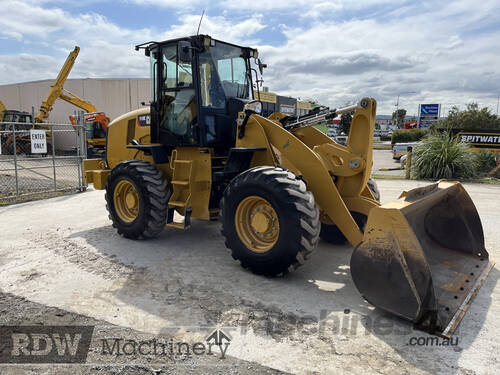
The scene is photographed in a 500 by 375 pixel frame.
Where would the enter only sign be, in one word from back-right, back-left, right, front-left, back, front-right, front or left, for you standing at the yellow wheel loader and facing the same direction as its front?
back

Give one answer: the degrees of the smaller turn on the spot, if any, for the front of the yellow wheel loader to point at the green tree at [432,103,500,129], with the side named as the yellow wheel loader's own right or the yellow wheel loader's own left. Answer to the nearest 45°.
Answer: approximately 90° to the yellow wheel loader's own left

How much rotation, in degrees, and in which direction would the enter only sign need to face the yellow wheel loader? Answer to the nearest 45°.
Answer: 0° — it already faces it

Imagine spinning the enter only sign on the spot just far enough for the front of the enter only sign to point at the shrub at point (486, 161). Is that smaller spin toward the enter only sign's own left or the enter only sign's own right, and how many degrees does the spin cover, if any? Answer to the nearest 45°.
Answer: approximately 90° to the enter only sign's own left

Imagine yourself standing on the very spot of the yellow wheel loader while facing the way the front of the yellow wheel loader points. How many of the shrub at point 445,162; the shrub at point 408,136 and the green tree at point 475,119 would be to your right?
0

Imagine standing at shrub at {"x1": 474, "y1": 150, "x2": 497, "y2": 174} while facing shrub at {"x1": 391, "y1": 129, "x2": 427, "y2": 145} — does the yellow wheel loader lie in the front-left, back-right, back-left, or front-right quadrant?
back-left

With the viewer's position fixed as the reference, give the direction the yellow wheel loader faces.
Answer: facing the viewer and to the right of the viewer

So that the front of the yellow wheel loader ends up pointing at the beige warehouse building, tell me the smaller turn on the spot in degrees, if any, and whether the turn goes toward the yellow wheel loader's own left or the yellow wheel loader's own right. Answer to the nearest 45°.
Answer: approximately 180°

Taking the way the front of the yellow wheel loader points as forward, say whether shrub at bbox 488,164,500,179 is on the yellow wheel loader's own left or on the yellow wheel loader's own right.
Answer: on the yellow wheel loader's own left

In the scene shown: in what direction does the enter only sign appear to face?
toward the camera

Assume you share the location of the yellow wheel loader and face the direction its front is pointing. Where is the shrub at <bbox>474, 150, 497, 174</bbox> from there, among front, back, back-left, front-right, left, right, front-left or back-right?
left

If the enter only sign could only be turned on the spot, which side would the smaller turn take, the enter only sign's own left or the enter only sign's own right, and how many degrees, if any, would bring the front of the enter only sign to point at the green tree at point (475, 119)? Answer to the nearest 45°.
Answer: approximately 90° to the enter only sign's own left

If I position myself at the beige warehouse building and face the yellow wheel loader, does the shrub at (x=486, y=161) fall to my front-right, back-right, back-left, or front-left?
front-left

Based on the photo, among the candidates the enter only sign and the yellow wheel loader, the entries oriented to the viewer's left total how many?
0

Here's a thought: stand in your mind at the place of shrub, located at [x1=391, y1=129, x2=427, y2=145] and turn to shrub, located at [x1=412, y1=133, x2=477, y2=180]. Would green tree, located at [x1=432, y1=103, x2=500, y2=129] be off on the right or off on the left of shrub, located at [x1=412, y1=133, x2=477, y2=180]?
left
